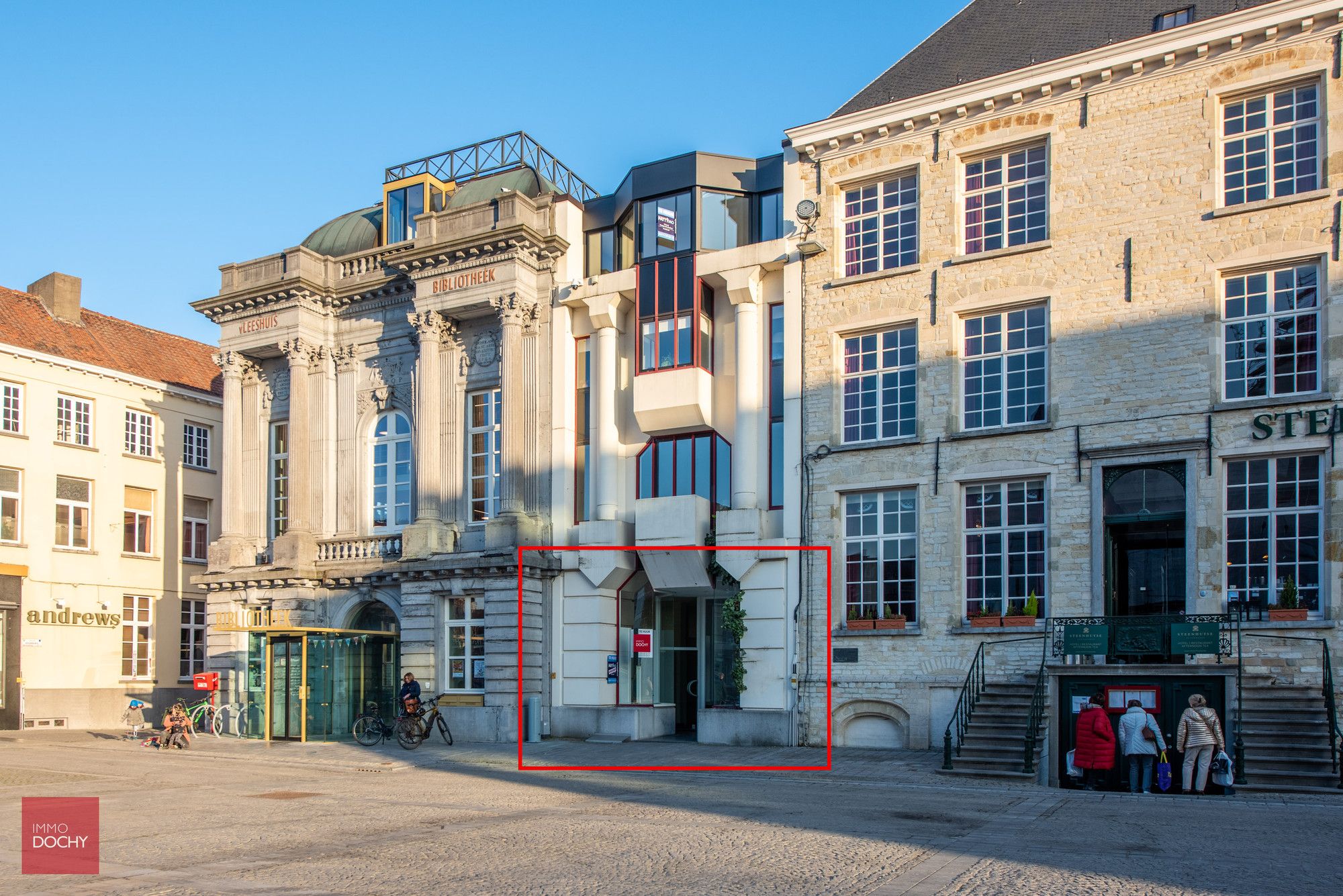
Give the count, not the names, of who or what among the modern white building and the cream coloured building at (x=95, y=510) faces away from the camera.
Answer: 0

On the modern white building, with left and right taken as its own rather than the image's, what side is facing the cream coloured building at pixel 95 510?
right

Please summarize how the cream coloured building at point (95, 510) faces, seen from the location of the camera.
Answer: facing the viewer and to the right of the viewer

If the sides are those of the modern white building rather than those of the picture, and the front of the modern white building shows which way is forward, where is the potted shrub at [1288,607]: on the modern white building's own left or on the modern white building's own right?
on the modern white building's own left

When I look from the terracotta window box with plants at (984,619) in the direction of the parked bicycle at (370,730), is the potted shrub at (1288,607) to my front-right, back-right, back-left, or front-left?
back-left

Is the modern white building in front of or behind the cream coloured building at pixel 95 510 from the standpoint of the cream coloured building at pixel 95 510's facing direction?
in front

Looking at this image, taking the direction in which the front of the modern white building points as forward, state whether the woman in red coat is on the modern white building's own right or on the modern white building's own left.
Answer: on the modern white building's own left

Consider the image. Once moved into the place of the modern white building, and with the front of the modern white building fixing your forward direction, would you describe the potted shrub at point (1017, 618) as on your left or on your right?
on your left

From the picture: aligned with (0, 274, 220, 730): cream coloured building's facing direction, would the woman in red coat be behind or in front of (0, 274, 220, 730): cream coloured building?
in front
